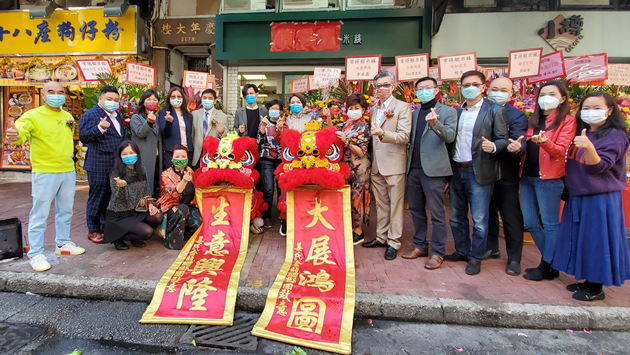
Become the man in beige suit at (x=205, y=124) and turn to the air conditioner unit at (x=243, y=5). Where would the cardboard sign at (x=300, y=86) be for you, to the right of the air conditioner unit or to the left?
right

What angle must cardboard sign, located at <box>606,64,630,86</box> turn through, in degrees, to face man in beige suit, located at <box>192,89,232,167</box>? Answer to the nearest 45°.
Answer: approximately 45° to its right

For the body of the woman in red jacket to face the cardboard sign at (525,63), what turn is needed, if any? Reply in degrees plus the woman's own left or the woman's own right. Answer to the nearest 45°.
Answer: approximately 135° to the woman's own right

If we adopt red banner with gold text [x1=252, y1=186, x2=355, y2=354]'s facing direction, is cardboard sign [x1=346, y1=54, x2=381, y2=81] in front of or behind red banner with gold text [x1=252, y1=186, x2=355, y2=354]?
behind

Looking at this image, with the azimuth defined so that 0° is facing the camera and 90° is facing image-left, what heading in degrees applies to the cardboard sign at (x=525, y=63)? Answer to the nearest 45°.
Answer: approximately 0°

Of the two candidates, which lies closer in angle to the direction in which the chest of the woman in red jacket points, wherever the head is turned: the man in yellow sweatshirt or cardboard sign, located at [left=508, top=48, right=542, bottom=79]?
the man in yellow sweatshirt

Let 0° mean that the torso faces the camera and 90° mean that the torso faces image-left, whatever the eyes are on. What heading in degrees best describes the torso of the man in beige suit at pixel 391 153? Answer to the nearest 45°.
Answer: approximately 45°
